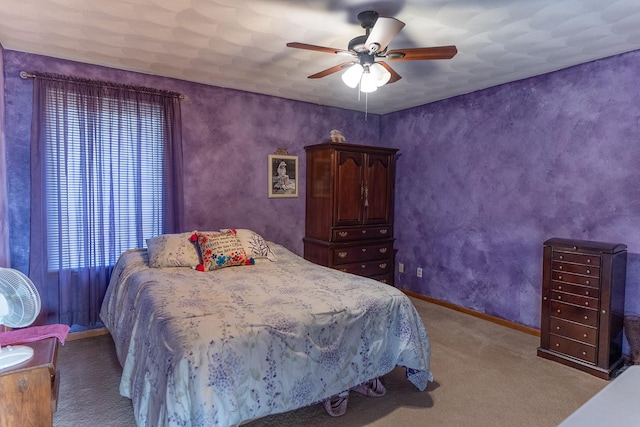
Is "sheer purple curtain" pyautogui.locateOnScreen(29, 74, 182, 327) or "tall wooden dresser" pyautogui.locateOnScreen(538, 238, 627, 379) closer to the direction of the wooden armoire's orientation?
the tall wooden dresser

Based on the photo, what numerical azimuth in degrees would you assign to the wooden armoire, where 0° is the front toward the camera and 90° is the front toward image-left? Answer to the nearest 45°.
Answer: approximately 315°

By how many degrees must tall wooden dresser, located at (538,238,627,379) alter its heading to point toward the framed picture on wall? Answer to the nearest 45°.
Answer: approximately 45° to its right

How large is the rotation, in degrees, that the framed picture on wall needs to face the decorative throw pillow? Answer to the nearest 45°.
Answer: approximately 90° to its right

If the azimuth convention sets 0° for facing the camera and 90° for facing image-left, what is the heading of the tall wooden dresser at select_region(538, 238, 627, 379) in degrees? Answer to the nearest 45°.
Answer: approximately 45°

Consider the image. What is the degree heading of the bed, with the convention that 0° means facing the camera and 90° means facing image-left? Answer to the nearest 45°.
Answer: approximately 315°

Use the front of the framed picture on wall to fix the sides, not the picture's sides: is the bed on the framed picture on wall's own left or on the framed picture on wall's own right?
on the framed picture on wall's own right

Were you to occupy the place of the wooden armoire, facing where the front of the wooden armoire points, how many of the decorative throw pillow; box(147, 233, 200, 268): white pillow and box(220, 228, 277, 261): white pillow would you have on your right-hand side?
3

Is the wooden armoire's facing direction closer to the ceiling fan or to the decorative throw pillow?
the ceiling fan

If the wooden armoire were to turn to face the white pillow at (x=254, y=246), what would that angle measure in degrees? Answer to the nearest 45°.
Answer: approximately 90° to its right

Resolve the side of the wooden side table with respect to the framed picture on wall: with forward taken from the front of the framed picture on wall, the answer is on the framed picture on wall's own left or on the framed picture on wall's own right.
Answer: on the framed picture on wall's own right

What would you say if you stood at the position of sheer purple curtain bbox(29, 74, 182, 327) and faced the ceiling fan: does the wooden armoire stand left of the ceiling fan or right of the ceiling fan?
left

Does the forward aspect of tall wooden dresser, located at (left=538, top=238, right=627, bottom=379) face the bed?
yes

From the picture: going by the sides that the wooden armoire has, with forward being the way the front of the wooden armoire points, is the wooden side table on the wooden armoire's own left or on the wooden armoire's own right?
on the wooden armoire's own right
